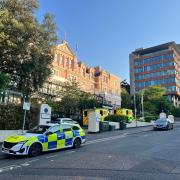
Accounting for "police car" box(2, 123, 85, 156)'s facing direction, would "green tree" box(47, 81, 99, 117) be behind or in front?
behind

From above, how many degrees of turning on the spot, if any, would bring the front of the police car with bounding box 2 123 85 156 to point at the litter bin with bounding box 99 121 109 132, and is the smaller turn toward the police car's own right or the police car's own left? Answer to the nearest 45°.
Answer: approximately 180°

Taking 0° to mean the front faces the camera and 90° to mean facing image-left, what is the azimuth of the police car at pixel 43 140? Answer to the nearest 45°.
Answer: approximately 45°

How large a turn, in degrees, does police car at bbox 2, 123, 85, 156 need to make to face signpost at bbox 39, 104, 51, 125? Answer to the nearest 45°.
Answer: approximately 135° to its right
